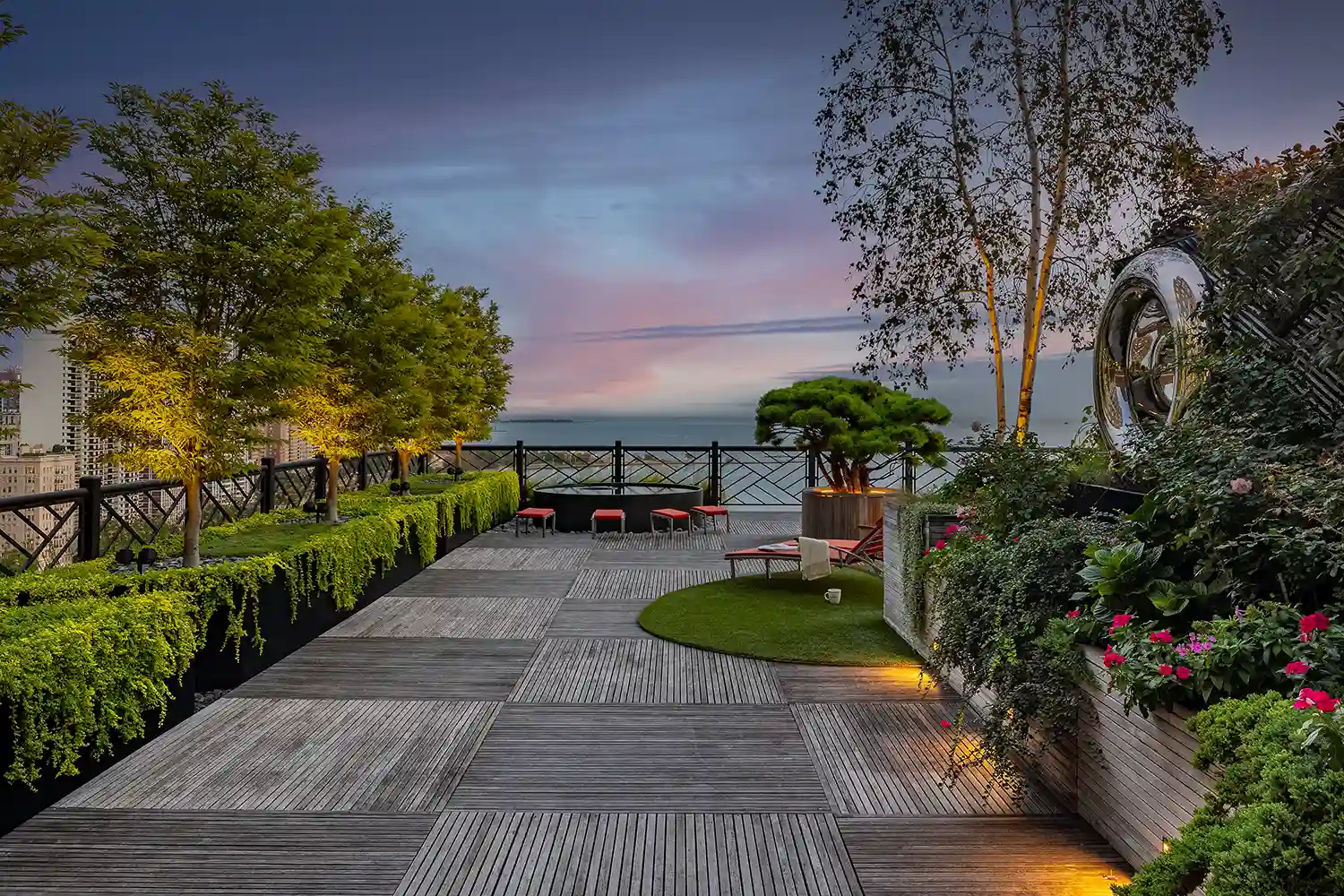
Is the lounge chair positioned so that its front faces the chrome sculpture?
no

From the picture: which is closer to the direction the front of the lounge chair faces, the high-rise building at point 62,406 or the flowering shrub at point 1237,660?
the high-rise building

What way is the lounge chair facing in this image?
to the viewer's left

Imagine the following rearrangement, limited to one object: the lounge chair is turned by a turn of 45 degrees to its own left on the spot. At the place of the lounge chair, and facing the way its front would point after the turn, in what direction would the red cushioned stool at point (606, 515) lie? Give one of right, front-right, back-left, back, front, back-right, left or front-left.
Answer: right

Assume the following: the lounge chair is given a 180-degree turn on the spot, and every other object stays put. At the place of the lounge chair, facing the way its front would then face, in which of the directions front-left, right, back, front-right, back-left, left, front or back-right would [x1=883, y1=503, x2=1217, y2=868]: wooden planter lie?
right

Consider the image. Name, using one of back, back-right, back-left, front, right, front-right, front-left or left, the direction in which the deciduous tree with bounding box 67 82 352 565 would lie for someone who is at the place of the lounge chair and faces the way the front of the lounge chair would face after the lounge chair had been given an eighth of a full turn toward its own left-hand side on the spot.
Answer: front

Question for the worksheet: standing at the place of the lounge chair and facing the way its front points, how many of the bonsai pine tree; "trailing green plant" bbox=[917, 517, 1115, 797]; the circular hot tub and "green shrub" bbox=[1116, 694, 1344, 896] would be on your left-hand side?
2

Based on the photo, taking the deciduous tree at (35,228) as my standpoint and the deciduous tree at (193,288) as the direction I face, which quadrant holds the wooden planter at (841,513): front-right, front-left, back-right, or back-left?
front-right

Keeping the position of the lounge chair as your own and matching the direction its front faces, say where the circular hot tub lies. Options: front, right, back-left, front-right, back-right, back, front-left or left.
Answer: front-right

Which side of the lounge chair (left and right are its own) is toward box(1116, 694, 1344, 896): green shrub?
left

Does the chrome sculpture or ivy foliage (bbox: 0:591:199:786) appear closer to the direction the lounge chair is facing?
the ivy foliage

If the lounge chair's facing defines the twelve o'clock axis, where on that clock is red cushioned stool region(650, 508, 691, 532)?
The red cushioned stool is roughly at 2 o'clock from the lounge chair.

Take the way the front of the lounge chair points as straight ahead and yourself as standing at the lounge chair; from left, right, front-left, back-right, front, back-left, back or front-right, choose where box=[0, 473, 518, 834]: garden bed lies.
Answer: front-left

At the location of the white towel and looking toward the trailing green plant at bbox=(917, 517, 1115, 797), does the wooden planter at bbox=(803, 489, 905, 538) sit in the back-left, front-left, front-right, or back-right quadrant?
back-left

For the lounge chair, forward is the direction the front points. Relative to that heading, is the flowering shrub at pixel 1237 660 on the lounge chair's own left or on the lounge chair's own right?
on the lounge chair's own left

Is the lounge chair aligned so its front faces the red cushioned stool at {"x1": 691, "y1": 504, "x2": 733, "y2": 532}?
no
